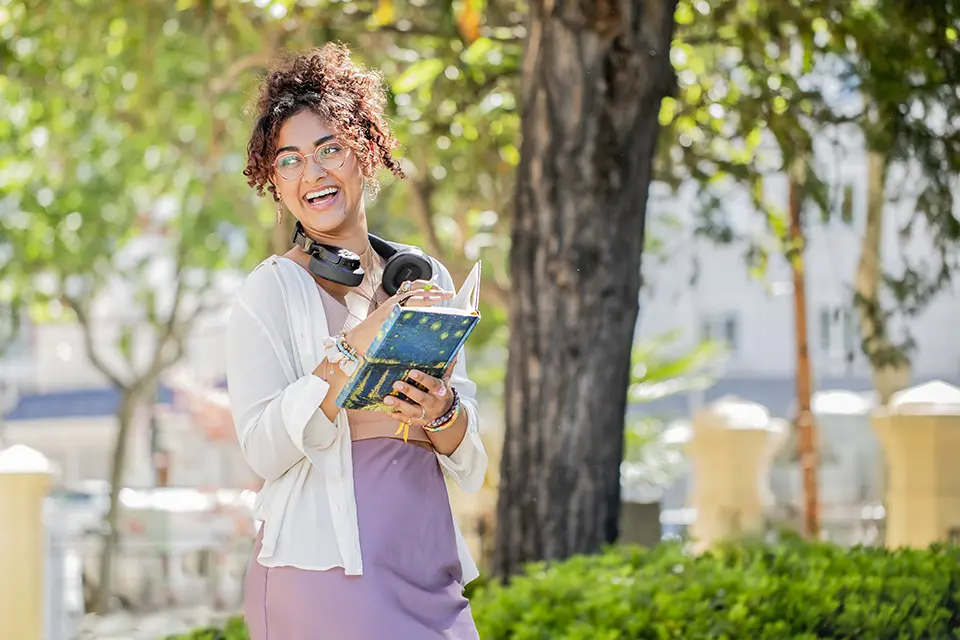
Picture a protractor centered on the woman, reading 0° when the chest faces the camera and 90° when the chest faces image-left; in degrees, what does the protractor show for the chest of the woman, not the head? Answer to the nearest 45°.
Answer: approximately 315°

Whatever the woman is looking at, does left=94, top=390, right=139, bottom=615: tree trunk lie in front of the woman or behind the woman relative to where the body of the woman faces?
behind

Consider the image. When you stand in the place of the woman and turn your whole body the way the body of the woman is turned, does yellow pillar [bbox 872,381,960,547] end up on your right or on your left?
on your left

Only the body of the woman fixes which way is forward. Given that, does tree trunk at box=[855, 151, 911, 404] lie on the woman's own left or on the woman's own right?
on the woman's own left

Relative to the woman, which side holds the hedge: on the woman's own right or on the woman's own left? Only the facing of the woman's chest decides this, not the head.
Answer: on the woman's own left

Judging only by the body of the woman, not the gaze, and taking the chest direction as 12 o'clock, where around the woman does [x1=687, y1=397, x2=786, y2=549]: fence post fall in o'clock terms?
The fence post is roughly at 8 o'clock from the woman.

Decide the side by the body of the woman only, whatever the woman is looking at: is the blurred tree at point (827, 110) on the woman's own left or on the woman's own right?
on the woman's own left
